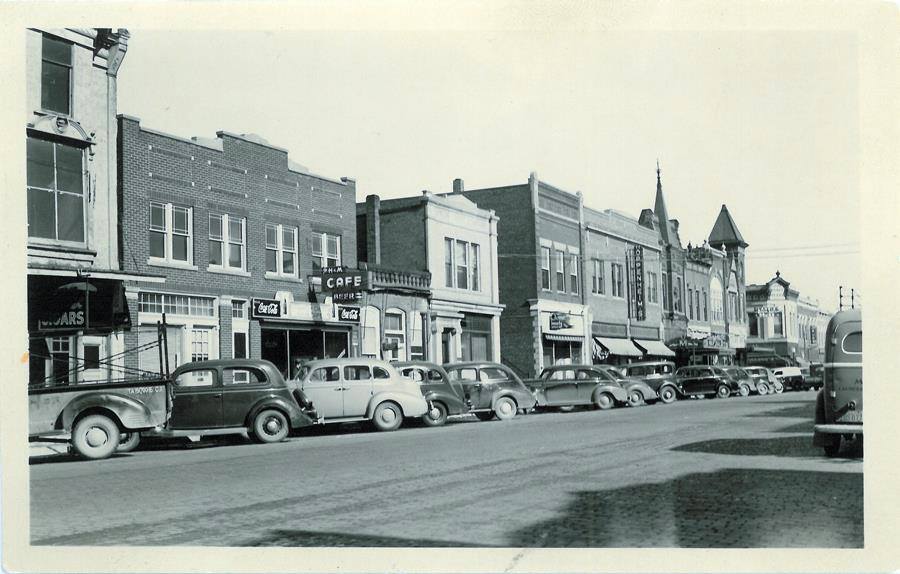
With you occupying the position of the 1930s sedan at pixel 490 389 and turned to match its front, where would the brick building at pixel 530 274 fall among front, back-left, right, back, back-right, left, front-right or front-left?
right

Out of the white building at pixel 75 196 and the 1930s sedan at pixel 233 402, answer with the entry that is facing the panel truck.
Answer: the white building

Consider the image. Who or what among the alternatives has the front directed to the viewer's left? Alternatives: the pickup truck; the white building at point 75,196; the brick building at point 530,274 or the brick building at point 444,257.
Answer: the pickup truck

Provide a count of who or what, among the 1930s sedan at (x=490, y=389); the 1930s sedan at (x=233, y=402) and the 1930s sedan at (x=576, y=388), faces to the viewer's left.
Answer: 3

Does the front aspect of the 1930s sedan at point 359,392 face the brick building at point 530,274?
no

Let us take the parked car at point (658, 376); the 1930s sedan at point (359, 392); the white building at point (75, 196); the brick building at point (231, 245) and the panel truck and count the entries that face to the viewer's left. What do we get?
2

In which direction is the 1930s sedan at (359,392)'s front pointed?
to the viewer's left

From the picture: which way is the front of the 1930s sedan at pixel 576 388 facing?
to the viewer's left

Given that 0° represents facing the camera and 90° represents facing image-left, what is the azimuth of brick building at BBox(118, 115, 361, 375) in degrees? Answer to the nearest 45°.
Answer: approximately 315°

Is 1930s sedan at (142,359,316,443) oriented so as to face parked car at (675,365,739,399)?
no

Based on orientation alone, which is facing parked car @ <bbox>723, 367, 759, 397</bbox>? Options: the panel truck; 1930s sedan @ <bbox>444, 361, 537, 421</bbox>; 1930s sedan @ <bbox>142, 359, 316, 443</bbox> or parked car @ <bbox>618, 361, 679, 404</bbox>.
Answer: the panel truck

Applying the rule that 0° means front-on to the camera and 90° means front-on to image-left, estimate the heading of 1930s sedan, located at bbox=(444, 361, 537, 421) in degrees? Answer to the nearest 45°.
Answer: approximately 90°

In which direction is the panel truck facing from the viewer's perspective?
away from the camera

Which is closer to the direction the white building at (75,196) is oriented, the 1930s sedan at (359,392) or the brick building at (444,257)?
the 1930s sedan

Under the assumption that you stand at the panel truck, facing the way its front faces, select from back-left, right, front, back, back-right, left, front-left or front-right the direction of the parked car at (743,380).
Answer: front

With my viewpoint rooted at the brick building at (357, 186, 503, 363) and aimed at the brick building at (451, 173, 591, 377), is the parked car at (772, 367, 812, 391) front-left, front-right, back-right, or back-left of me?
front-right
